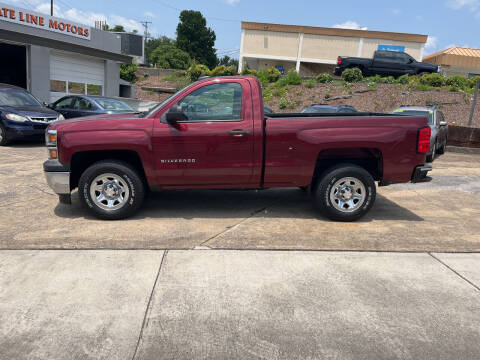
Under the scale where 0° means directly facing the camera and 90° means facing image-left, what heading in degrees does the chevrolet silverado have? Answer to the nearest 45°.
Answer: approximately 90°

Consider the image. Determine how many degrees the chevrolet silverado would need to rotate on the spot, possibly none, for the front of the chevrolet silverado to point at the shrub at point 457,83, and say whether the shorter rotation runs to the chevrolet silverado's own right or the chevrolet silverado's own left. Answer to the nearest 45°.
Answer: approximately 135° to the chevrolet silverado's own right

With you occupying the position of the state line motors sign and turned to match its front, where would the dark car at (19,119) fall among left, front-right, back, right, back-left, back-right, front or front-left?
front-right

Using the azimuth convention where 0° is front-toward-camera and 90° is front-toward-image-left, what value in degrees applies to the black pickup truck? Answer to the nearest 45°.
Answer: approximately 270°

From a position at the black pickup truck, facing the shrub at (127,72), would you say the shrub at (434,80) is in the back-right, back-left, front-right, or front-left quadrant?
back-left

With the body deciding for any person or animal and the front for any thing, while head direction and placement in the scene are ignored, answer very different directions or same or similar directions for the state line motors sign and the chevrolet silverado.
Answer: very different directions

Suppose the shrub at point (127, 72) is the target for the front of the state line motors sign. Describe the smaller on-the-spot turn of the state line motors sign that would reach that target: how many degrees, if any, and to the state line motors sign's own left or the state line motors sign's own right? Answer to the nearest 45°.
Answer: approximately 90° to the state line motors sign's own left

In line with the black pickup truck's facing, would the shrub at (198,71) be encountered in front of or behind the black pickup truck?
behind

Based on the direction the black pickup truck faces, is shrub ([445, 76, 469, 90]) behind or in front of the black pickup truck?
in front

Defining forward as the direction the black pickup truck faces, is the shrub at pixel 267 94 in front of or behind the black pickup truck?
behind

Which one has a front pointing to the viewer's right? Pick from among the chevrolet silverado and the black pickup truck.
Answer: the black pickup truck

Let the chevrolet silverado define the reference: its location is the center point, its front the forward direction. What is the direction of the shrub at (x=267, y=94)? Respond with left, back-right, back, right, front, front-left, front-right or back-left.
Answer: right

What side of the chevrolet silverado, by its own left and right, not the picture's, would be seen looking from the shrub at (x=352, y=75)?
right
